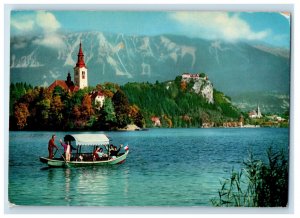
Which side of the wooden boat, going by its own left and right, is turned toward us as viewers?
right

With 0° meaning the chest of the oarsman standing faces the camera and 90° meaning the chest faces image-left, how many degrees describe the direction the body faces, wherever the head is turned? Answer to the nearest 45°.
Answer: approximately 270°

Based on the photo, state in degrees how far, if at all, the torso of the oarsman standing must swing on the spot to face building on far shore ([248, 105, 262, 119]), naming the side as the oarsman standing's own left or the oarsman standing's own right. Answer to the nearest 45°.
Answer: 0° — they already face it
